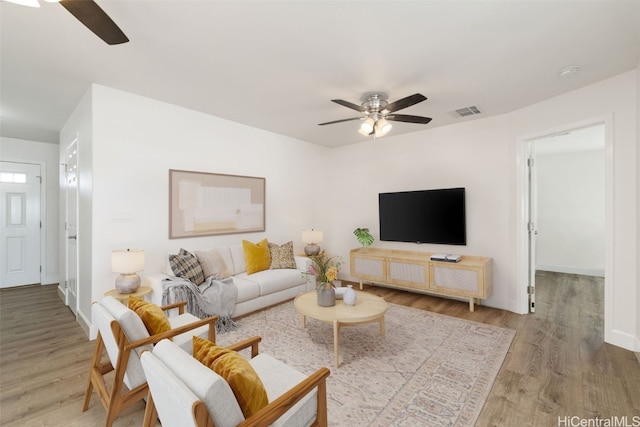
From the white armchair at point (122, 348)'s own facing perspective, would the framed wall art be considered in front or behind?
in front

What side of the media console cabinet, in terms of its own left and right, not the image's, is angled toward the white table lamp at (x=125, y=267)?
front

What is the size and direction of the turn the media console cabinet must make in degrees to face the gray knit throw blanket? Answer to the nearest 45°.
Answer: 0° — it already faces it

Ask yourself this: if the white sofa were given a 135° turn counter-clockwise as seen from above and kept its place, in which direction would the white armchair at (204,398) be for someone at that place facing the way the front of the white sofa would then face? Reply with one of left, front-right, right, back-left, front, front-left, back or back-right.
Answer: back

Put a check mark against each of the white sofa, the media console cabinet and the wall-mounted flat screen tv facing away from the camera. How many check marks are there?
0

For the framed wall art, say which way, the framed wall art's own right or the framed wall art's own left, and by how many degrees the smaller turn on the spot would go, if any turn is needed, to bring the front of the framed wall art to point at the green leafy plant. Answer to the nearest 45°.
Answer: approximately 45° to the framed wall art's own left

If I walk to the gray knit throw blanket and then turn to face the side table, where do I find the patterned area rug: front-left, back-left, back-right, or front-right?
back-left

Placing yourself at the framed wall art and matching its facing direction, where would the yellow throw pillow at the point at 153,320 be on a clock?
The yellow throw pillow is roughly at 2 o'clock from the framed wall art.

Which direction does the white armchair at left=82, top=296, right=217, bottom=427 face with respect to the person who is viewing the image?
facing away from the viewer and to the right of the viewer

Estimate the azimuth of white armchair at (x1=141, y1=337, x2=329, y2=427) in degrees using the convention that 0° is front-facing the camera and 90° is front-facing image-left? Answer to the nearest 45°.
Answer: approximately 225°

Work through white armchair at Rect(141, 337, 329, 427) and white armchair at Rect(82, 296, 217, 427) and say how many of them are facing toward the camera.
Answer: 0

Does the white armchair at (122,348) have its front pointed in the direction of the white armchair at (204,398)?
no

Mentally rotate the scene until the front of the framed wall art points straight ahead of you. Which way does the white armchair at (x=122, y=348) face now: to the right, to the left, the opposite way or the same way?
to the left

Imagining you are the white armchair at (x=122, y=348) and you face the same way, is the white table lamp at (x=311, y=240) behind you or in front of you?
in front

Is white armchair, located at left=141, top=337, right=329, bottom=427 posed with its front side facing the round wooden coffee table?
yes
